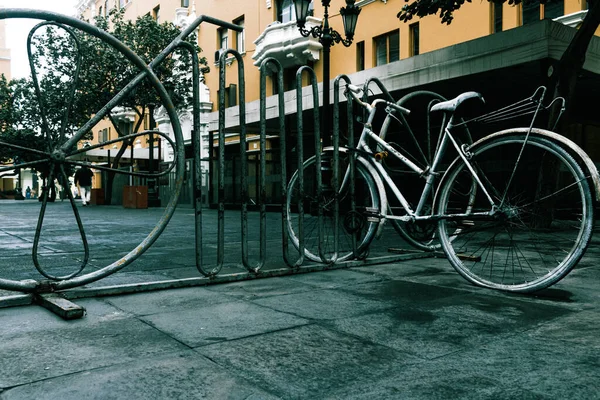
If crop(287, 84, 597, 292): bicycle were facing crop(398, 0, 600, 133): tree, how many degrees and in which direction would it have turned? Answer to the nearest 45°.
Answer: approximately 45° to its right

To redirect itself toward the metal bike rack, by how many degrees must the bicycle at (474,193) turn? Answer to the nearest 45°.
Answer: approximately 90° to its left

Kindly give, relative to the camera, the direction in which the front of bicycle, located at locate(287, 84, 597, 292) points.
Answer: facing away from the viewer and to the left of the viewer
